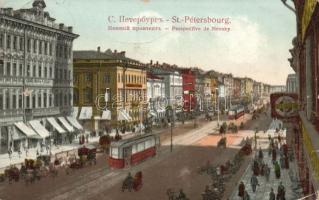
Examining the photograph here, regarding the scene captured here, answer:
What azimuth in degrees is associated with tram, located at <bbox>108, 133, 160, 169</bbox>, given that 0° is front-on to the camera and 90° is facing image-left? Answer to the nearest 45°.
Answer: approximately 45°

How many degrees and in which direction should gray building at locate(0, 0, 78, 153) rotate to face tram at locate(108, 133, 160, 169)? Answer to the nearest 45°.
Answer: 0° — it already faces it

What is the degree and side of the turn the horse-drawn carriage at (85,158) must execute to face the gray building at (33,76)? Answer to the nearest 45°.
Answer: approximately 90° to its right

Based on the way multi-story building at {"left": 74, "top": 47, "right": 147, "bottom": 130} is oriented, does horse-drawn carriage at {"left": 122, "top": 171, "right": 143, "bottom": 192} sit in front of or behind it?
in front

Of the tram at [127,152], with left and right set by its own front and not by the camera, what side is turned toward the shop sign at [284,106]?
left

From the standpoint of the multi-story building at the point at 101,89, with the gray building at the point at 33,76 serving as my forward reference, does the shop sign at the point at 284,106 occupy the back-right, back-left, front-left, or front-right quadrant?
front-left

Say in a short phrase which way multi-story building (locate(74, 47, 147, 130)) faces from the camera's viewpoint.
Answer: facing the viewer and to the right of the viewer

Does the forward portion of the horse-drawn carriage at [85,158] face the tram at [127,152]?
no

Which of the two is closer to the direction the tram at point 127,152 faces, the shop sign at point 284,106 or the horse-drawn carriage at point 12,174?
the horse-drawn carriage

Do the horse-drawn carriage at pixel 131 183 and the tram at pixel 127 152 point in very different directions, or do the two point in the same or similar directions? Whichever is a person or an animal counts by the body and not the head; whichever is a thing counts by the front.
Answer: same or similar directions

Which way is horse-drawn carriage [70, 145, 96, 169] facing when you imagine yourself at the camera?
facing the viewer and to the left of the viewer
